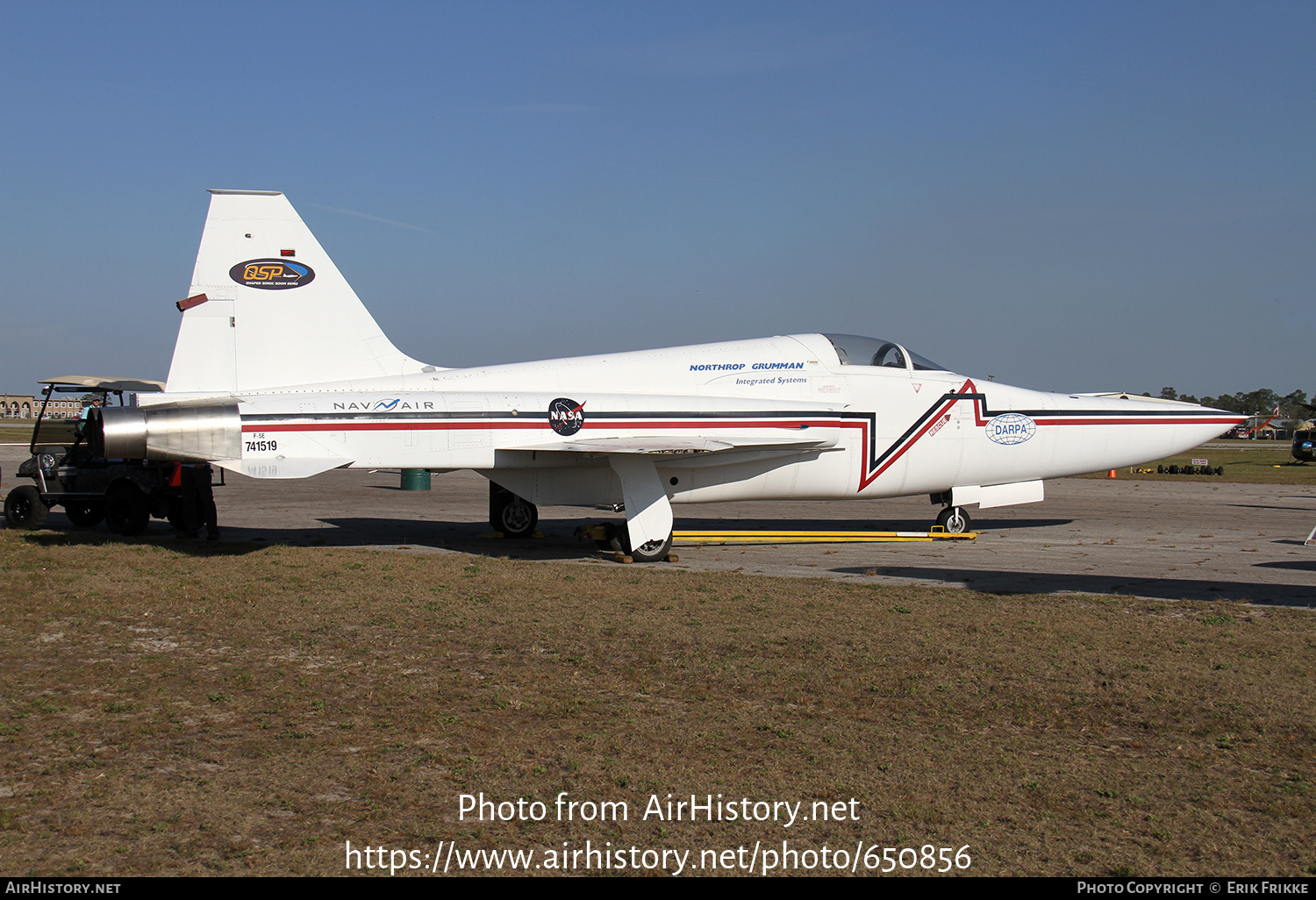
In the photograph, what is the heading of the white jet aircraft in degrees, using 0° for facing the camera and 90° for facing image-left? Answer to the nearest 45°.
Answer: approximately 270°

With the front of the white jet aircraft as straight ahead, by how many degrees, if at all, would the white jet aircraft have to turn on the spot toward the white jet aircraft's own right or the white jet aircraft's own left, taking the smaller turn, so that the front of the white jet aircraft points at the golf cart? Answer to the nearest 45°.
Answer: approximately 180°
